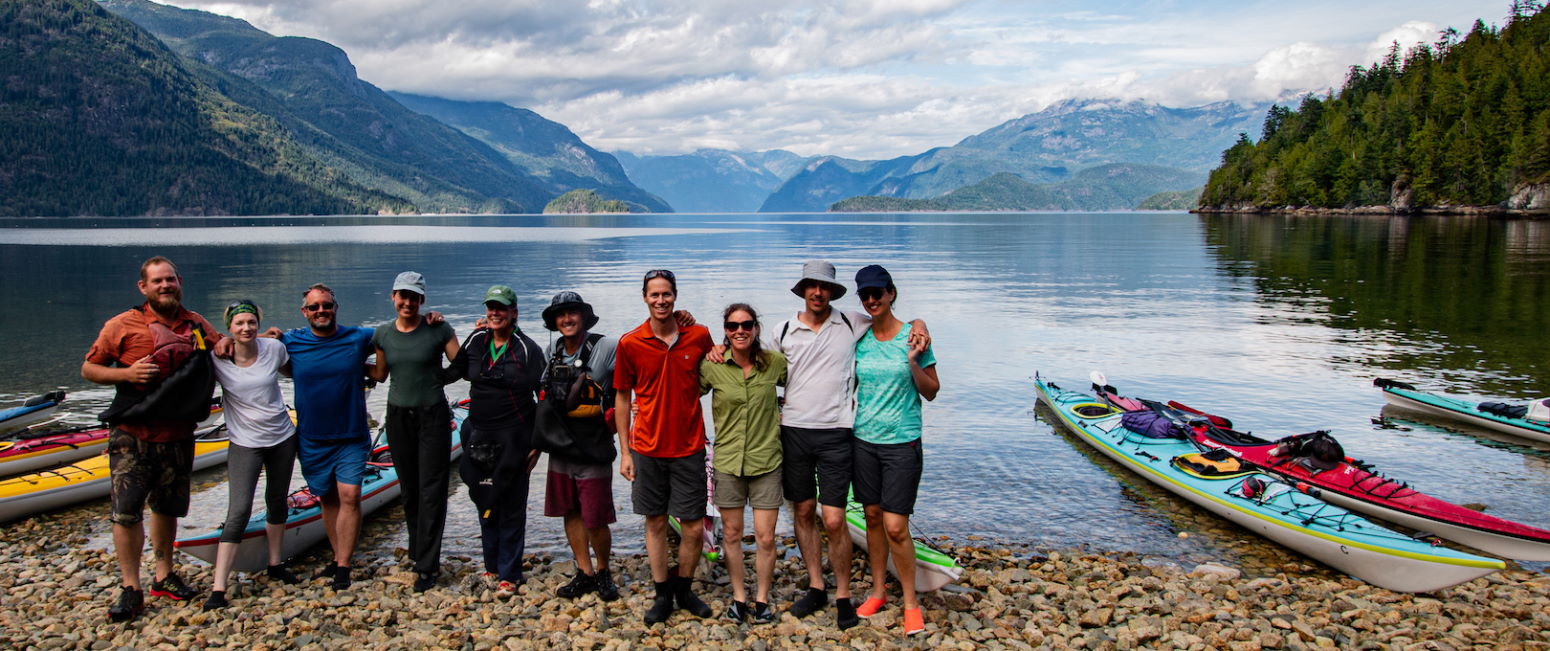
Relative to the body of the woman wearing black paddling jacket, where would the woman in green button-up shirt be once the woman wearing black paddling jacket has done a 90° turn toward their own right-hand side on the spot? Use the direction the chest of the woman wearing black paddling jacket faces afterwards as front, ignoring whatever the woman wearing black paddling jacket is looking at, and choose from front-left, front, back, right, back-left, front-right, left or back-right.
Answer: back-left

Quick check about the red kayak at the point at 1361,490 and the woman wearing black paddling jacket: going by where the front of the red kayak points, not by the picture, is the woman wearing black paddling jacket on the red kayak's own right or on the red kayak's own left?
on the red kayak's own right

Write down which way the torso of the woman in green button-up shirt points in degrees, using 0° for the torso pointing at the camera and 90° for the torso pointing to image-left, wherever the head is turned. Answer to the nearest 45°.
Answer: approximately 0°

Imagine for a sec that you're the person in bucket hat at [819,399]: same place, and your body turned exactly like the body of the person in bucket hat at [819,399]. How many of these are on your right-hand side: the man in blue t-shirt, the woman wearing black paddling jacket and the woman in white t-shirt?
3

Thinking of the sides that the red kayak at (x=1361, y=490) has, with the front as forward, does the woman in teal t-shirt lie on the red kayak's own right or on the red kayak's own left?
on the red kayak's own right

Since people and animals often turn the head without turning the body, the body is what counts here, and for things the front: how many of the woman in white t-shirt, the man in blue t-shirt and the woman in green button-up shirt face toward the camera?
3

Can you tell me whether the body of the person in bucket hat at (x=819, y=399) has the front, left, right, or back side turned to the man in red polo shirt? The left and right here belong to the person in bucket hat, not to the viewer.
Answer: right

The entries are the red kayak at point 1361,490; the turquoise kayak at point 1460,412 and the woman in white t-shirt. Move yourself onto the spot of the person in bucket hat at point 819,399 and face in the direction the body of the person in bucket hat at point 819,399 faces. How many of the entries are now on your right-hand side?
1

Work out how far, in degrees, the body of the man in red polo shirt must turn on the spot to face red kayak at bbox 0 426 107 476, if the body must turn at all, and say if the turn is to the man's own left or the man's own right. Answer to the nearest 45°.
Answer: approximately 135° to the man's own right

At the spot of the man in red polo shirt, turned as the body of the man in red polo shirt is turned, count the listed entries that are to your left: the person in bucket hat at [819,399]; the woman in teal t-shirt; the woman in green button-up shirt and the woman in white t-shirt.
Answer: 3
